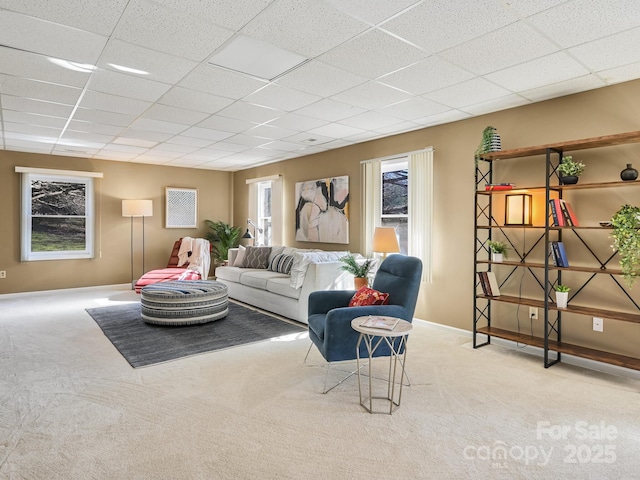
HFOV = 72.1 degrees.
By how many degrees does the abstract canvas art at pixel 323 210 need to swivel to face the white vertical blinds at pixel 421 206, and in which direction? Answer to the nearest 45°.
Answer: approximately 90° to its left

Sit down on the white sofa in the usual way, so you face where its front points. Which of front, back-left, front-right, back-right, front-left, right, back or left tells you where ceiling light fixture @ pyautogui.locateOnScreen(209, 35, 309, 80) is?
front-left

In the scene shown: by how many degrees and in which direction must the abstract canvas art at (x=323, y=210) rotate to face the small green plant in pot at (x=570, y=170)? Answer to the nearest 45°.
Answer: approximately 90° to its left

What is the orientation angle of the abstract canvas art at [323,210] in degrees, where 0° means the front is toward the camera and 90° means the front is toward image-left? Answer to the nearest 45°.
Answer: approximately 45°

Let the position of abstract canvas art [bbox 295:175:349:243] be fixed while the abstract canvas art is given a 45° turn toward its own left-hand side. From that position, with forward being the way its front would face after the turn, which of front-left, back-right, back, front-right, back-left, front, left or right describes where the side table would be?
front

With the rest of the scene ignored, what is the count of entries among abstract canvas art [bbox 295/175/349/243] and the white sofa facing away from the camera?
0

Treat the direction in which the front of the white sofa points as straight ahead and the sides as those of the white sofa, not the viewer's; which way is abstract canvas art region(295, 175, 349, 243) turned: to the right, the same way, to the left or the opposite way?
the same way

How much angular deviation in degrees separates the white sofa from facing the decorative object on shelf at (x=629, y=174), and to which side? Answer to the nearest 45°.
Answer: approximately 90° to its left

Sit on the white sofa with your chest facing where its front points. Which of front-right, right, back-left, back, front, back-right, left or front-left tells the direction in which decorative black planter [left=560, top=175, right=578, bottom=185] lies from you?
left

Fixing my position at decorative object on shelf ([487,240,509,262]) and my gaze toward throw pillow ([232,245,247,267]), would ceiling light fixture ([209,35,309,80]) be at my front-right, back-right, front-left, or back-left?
front-left

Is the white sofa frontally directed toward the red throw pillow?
no

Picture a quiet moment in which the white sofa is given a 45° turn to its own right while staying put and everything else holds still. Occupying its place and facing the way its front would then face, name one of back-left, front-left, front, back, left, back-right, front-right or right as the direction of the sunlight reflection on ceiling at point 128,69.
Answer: front-left

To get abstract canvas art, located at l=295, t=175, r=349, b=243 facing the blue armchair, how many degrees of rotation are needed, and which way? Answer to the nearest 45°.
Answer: approximately 45° to its left

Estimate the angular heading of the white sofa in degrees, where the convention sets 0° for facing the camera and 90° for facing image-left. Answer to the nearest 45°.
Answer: approximately 45°

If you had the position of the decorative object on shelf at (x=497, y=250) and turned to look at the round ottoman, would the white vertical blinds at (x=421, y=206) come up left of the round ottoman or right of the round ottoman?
right

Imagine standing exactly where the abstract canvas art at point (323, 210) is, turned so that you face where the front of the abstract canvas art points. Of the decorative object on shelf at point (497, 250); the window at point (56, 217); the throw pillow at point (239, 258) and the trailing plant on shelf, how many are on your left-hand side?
2

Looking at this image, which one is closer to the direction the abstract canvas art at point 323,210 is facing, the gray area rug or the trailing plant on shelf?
the gray area rug

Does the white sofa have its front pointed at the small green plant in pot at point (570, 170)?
no

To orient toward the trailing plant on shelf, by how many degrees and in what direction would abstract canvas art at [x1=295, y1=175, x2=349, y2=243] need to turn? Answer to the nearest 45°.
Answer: approximately 90° to its left

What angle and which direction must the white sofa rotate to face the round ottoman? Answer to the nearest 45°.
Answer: approximately 45° to its right
